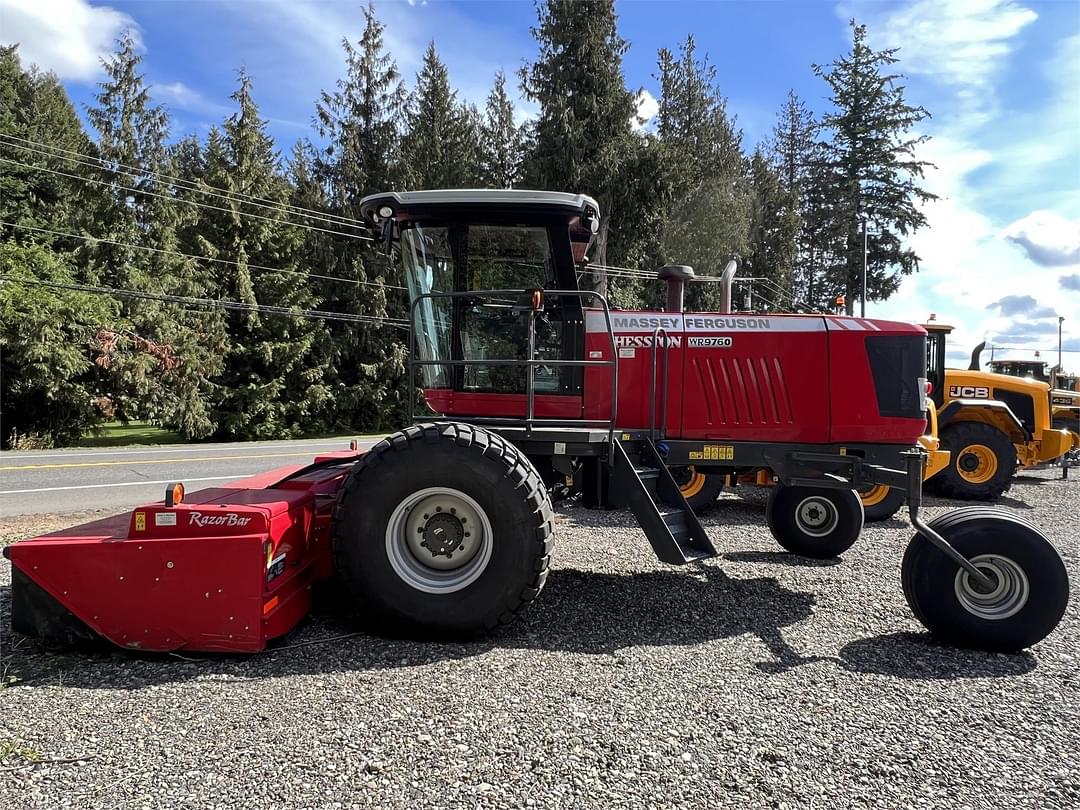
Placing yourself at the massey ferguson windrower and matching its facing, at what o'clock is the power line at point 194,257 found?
The power line is roughly at 2 o'clock from the massey ferguson windrower.

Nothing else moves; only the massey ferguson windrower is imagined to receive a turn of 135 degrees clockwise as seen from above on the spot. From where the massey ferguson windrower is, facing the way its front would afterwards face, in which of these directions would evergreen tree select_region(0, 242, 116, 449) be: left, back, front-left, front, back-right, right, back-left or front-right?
left

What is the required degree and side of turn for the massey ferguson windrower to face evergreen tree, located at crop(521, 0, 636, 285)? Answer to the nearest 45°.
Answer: approximately 90° to its right

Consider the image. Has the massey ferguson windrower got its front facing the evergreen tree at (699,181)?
no

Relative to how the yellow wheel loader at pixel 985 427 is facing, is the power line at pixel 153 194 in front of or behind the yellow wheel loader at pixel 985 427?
in front

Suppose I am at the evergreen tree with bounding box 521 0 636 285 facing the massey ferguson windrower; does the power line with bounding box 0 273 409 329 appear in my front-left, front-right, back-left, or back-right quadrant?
front-right

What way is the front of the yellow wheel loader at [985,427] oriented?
to the viewer's left

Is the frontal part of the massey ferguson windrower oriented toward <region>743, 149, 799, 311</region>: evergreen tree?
no

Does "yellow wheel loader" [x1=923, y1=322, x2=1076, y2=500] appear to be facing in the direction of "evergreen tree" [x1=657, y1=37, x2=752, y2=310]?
no

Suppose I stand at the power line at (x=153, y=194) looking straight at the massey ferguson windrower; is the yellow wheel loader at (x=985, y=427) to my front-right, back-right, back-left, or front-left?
front-left

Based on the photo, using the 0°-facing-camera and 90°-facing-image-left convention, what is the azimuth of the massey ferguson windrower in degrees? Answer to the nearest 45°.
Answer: approximately 90°

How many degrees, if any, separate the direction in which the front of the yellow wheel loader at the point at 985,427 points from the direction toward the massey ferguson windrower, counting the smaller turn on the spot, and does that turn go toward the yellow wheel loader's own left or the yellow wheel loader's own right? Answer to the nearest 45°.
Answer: approximately 90° to the yellow wheel loader's own left

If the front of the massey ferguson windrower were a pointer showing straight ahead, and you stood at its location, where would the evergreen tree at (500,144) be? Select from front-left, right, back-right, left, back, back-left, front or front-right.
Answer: right

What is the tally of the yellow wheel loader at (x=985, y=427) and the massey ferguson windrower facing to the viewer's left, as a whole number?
2

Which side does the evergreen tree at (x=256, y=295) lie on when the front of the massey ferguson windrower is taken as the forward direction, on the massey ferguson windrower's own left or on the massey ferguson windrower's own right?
on the massey ferguson windrower's own right
